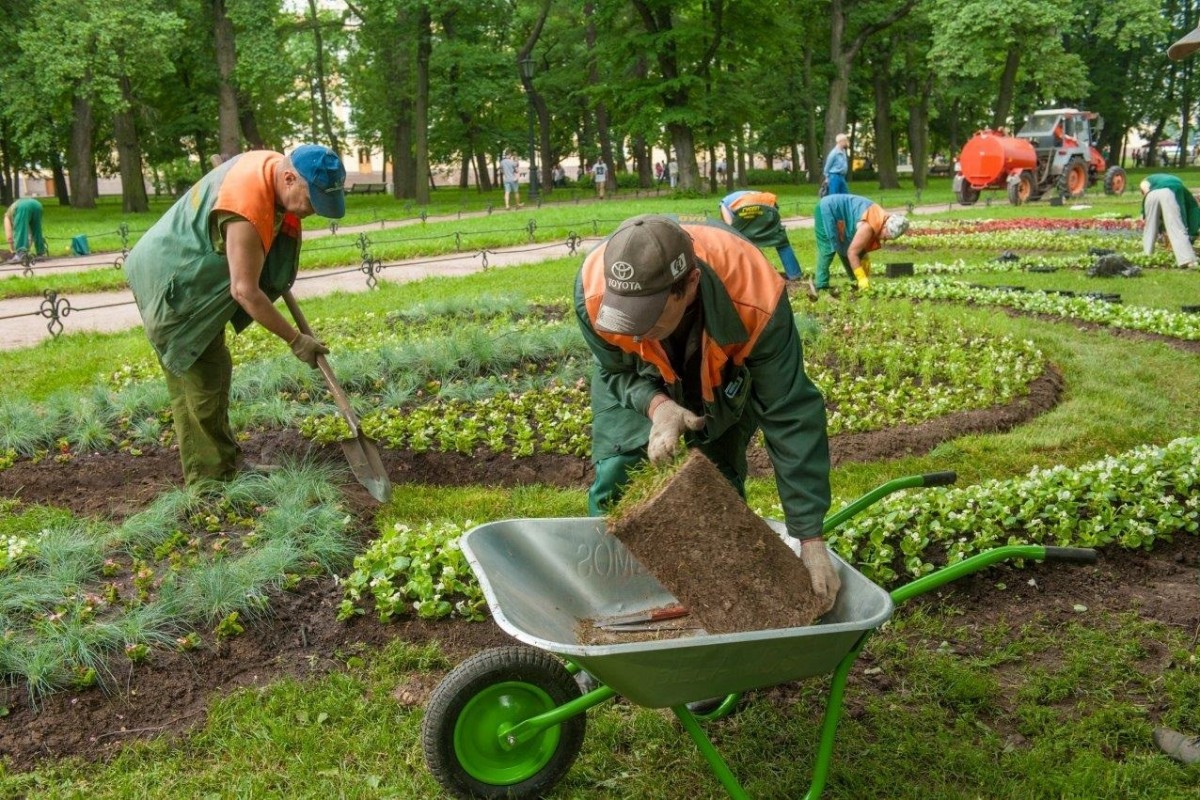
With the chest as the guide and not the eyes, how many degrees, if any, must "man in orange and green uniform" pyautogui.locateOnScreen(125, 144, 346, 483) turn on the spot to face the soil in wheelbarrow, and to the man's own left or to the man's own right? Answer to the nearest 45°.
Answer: approximately 45° to the man's own right

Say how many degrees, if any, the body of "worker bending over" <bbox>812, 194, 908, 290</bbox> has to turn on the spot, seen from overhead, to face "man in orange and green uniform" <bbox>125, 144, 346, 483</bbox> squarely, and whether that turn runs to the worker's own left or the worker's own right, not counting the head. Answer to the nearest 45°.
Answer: approximately 90° to the worker's own right

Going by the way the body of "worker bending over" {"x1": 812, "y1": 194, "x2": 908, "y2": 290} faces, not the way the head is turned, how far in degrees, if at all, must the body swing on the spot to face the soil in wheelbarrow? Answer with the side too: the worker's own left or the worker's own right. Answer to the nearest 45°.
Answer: approximately 90° to the worker's own right

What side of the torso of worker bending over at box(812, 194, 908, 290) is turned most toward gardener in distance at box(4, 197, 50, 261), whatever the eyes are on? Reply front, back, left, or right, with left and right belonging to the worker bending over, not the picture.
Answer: back

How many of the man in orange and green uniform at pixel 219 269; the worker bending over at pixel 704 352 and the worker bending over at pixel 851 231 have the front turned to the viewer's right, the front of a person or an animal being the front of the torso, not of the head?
2

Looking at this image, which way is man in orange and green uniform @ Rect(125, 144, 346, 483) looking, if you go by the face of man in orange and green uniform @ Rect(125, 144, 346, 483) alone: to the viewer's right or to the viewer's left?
to the viewer's right

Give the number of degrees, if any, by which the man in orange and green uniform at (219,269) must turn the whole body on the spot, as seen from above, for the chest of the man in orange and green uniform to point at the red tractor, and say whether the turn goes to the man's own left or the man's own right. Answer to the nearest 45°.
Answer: approximately 45° to the man's own left

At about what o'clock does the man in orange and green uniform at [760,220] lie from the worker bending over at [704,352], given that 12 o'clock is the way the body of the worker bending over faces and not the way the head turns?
The man in orange and green uniform is roughly at 6 o'clock from the worker bending over.

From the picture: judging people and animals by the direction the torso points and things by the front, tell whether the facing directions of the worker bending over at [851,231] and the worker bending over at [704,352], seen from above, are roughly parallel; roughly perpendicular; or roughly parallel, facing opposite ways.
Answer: roughly perpendicular

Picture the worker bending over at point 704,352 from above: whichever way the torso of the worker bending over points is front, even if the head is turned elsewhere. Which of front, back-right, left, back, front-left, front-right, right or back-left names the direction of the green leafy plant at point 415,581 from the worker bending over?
back-right

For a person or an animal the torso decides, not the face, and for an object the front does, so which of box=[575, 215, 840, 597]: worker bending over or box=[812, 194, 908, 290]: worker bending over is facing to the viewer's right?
box=[812, 194, 908, 290]: worker bending over

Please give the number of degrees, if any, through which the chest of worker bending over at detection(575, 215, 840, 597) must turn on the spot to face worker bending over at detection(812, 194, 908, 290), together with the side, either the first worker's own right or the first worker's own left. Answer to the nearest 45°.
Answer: approximately 180°

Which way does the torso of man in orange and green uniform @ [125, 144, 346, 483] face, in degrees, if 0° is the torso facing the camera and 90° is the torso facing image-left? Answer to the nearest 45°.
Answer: approximately 270°

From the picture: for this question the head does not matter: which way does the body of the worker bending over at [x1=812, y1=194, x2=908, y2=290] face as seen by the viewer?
to the viewer's right

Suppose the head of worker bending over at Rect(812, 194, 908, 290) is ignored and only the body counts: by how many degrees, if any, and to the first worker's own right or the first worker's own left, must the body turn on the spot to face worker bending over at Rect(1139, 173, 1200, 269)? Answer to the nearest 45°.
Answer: approximately 45° to the first worker's own left
